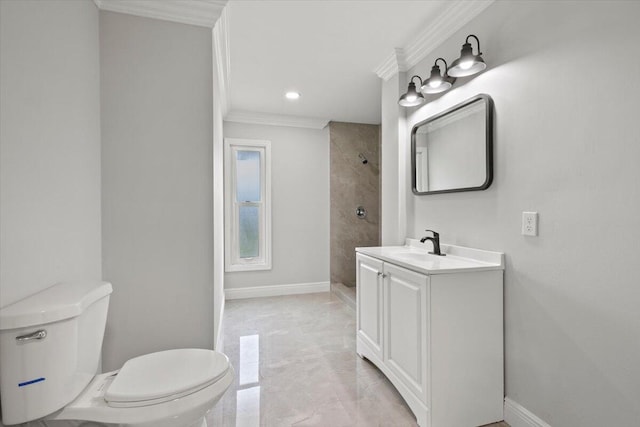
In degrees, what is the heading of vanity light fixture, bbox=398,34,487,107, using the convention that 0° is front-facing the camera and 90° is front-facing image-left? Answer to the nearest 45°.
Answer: approximately 45°

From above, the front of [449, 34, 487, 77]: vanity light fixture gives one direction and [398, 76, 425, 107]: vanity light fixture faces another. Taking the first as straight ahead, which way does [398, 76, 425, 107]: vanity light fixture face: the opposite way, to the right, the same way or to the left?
the same way

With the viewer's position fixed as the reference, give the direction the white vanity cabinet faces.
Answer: facing the viewer and to the left of the viewer

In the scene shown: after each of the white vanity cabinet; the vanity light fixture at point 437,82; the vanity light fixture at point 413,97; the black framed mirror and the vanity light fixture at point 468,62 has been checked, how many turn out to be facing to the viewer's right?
0

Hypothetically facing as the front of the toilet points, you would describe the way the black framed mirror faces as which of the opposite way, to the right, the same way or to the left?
the opposite way

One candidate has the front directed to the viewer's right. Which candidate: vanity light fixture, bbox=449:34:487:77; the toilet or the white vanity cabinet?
the toilet

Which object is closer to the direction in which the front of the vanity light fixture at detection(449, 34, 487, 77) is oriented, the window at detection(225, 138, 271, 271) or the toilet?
the toilet

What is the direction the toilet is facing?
to the viewer's right

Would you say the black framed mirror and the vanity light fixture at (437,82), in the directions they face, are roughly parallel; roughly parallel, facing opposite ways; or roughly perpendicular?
roughly parallel
